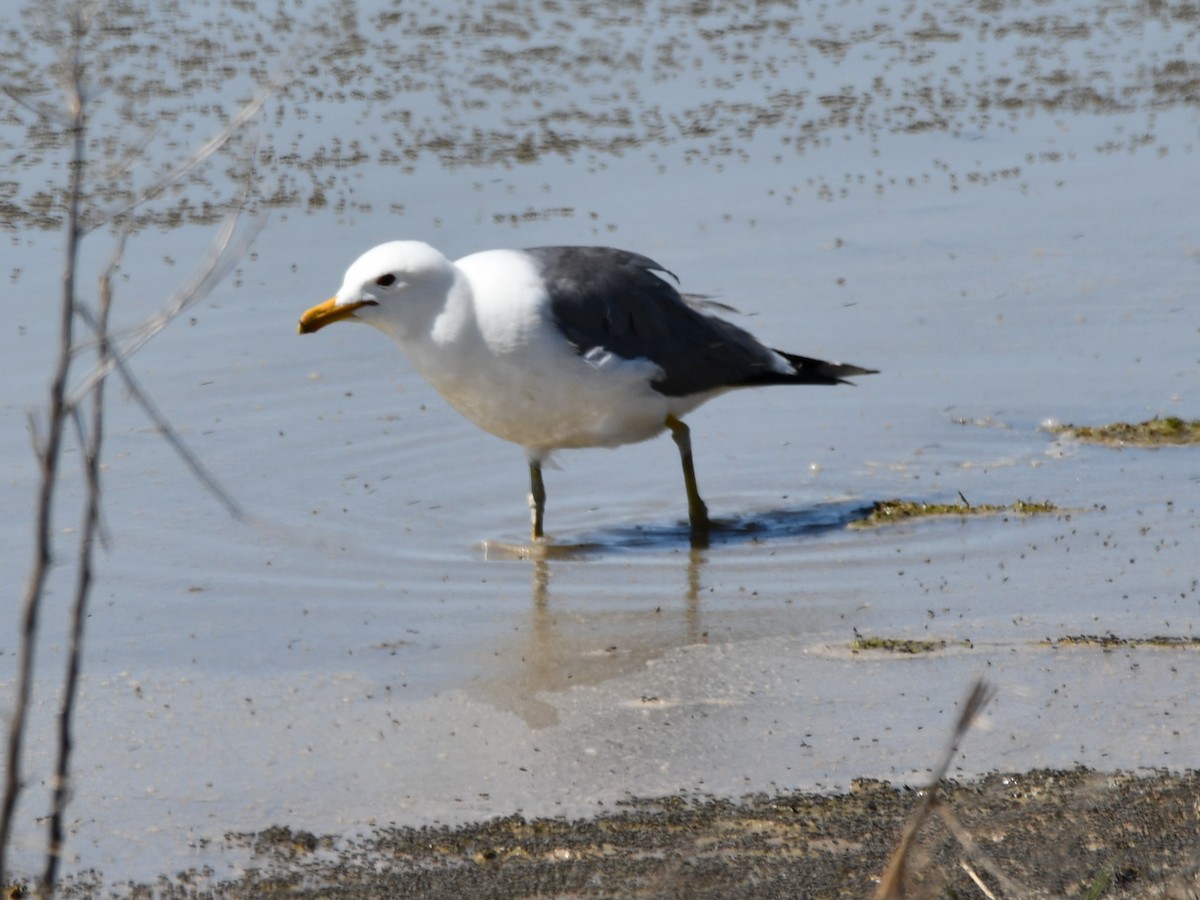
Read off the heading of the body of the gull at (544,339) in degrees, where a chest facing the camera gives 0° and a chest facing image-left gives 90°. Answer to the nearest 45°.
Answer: approximately 90°
